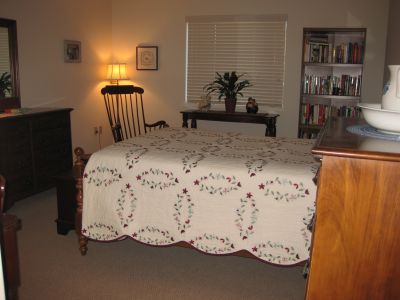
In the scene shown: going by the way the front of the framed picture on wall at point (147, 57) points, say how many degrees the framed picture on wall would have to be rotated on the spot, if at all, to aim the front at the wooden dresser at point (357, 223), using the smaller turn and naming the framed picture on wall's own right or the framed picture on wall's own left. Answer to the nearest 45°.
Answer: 0° — it already faces it

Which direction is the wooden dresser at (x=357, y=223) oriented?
to the viewer's left

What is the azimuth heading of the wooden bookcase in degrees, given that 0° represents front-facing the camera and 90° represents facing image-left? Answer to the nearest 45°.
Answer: approximately 0°

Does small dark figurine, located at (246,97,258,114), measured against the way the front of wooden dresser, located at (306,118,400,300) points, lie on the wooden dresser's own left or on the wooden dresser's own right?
on the wooden dresser's own right

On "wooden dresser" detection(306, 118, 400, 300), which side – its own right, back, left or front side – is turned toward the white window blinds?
right

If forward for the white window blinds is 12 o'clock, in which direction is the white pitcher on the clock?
The white pitcher is roughly at 12 o'clock from the white window blinds.
